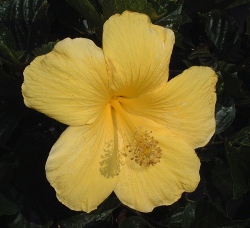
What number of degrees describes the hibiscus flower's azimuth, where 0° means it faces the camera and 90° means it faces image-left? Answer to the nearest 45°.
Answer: approximately 0°
